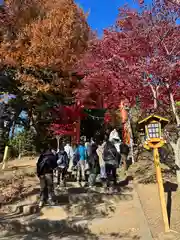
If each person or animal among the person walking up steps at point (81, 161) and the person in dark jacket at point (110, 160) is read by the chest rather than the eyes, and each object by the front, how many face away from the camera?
2

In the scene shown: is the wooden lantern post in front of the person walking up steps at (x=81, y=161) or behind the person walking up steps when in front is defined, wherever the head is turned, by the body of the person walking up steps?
behind

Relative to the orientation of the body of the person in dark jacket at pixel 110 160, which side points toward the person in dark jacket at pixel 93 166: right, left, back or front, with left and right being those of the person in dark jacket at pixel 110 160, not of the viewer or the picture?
left

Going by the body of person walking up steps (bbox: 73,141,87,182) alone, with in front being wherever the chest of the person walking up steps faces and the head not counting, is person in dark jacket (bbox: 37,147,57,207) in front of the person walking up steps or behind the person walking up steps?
behind

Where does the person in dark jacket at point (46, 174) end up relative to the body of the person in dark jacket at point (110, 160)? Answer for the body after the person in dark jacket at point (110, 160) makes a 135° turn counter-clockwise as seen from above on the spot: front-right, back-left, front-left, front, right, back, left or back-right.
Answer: front

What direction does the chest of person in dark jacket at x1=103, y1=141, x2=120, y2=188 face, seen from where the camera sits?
away from the camera

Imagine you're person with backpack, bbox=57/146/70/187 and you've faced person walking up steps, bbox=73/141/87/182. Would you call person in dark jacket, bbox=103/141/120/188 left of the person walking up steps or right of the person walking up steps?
right

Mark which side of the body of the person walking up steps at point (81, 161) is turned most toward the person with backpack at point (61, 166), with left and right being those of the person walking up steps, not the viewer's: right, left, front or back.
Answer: left

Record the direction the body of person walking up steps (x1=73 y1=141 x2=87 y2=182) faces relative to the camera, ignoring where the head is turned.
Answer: away from the camera

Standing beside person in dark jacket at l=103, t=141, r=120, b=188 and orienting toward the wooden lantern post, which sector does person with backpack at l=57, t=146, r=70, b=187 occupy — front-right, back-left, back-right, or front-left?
back-right

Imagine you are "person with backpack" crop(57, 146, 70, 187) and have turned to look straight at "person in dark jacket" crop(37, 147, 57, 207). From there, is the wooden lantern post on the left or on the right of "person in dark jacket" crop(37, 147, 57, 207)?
left
